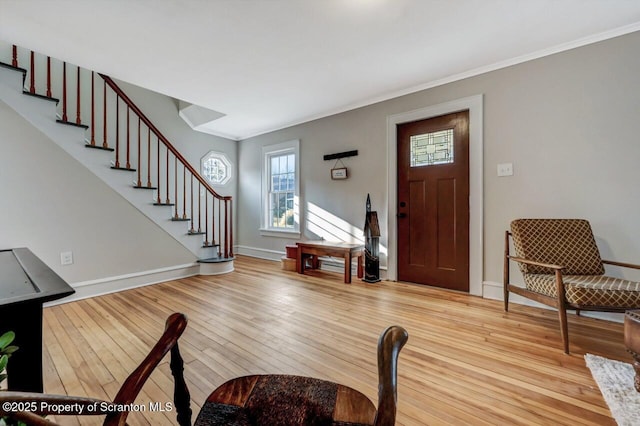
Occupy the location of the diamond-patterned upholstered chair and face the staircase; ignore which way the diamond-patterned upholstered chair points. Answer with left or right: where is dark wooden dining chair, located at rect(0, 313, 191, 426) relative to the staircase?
left

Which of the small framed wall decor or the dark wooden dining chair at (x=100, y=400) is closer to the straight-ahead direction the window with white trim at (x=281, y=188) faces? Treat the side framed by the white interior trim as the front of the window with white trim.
the dark wooden dining chair

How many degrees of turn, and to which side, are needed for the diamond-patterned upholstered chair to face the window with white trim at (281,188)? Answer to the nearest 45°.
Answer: approximately 135° to its right

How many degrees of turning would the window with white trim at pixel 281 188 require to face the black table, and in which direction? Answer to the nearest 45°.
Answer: approximately 45° to its left

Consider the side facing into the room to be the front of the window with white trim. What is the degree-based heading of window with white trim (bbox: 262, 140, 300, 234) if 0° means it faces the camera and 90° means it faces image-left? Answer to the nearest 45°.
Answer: approximately 45°

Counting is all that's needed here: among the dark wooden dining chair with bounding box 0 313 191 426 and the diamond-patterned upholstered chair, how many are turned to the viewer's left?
1
